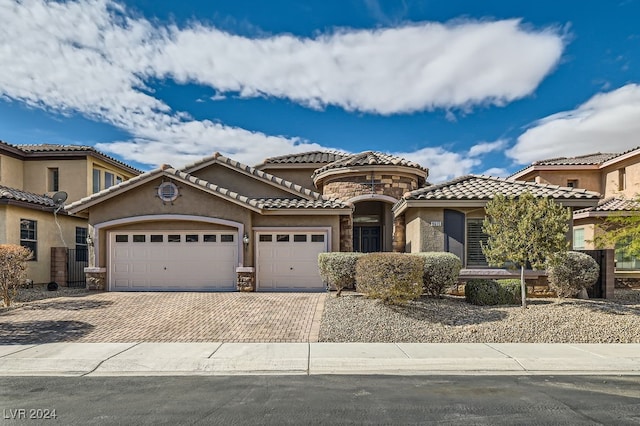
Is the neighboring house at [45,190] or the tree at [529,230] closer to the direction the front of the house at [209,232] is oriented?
the tree

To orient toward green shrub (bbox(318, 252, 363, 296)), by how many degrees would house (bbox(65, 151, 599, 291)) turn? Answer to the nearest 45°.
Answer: approximately 45° to its left

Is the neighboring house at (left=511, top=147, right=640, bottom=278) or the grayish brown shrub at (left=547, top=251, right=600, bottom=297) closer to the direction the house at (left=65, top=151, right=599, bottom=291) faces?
the grayish brown shrub

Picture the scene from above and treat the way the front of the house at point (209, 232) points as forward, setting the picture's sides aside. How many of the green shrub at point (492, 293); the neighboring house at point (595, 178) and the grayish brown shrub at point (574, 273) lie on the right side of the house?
0

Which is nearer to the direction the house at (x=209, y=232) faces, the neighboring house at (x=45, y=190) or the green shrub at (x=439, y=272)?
the green shrub

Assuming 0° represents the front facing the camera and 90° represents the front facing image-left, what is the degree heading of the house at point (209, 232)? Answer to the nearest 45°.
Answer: approximately 0°

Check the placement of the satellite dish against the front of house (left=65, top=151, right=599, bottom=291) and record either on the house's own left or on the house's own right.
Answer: on the house's own right

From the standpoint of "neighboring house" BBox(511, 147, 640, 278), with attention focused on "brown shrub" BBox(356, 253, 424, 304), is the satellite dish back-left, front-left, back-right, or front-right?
front-right

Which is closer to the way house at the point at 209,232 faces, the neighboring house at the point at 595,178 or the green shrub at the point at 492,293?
the green shrub

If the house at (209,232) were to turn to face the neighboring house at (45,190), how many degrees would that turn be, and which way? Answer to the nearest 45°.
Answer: approximately 135° to its right

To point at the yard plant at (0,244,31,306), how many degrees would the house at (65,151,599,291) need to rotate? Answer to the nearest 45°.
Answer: approximately 45° to its right

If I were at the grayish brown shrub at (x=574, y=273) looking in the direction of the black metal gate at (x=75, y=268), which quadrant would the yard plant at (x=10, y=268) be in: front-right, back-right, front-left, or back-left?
front-left
